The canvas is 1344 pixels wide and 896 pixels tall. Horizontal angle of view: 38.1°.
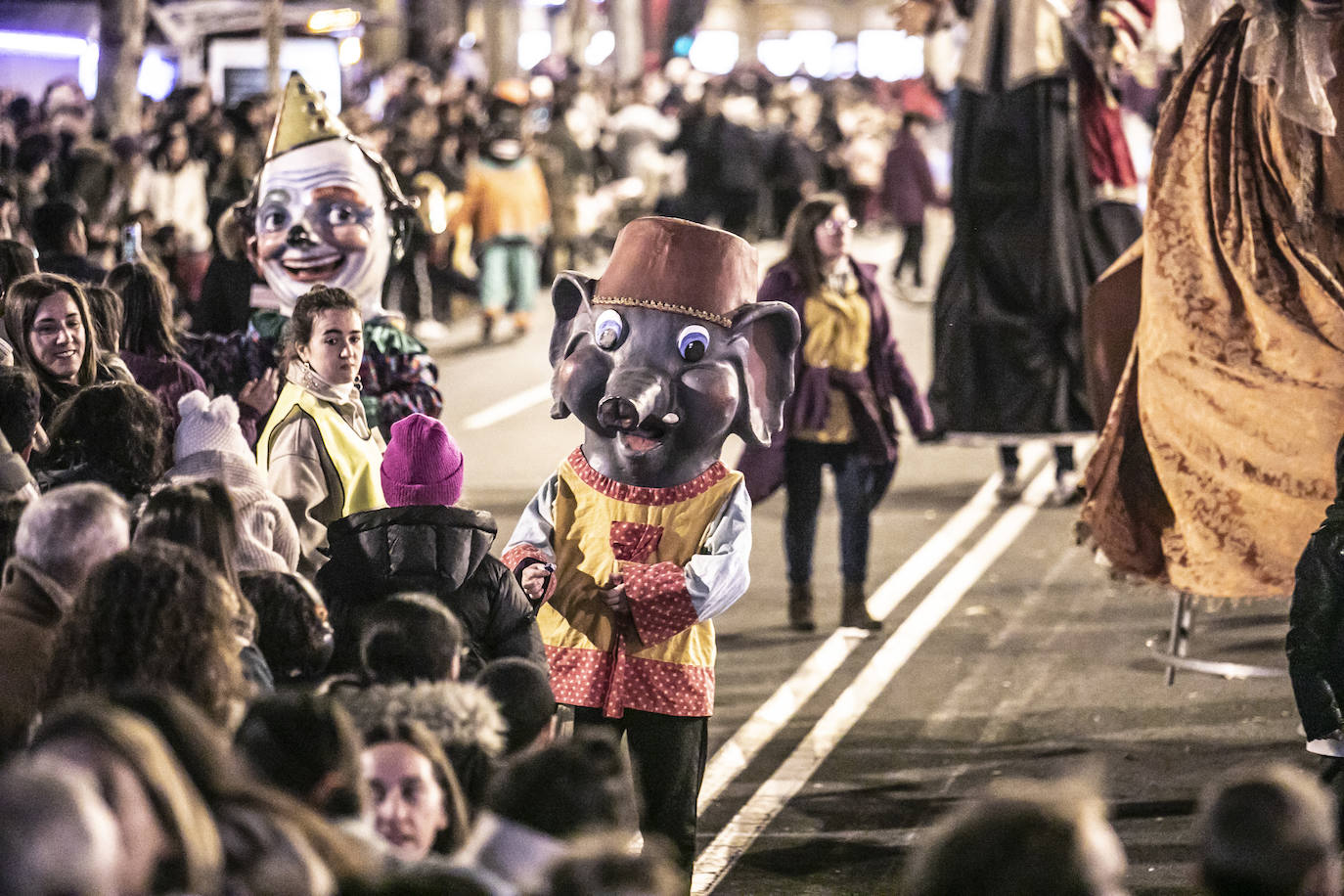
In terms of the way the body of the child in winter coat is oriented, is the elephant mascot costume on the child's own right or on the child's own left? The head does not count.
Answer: on the child's own right

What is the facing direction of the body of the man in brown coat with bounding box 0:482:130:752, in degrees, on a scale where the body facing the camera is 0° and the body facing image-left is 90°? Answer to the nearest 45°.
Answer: approximately 225°

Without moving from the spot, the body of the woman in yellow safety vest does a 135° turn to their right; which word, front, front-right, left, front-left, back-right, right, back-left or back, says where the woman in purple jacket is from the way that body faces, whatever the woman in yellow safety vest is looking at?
back-right

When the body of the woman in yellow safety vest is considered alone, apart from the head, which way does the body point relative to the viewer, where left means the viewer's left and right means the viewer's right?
facing the viewer and to the right of the viewer

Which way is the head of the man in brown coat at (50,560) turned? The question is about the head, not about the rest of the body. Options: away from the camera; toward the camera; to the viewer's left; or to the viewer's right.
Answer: away from the camera

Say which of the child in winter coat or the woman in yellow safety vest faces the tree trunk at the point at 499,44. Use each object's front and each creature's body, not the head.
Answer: the child in winter coat

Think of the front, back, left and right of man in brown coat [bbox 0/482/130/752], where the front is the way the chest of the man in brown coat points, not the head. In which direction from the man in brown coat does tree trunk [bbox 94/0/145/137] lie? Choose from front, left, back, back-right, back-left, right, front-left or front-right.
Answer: front-left

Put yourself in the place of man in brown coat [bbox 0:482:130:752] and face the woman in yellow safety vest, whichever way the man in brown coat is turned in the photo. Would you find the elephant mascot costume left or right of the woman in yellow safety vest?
right

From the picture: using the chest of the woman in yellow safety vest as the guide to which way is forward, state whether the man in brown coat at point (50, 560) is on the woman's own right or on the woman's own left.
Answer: on the woman's own right

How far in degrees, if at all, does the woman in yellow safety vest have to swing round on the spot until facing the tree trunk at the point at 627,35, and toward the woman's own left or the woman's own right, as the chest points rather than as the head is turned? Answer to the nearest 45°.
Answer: approximately 135° to the woman's own left

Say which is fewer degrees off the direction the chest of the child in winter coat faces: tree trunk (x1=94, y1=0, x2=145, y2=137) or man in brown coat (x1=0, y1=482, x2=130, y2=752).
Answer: the tree trunk

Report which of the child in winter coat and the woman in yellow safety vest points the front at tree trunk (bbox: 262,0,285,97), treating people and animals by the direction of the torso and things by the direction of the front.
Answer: the child in winter coat

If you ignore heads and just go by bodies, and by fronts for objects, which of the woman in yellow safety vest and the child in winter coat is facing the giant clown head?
the child in winter coat

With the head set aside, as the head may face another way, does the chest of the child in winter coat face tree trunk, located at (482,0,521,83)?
yes

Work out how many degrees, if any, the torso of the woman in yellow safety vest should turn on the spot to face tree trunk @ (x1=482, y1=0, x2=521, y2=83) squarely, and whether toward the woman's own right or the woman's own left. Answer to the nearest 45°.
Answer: approximately 135° to the woman's own left

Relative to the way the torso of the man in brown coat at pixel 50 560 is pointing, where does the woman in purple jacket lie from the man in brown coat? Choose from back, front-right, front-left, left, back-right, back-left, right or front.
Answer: front

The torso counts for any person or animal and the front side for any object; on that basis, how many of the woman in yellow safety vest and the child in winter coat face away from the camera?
1

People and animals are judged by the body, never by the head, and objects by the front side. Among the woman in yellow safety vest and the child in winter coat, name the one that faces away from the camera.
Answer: the child in winter coat

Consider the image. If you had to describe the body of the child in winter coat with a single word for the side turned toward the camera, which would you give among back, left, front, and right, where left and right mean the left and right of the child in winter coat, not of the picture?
back

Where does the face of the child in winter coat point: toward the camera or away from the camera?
away from the camera

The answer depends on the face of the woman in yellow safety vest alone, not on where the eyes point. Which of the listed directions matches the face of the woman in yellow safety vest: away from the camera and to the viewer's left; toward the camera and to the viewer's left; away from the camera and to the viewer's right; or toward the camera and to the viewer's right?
toward the camera and to the viewer's right

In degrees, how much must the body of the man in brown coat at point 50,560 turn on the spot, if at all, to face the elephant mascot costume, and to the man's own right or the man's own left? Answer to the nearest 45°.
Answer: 0° — they already face it
